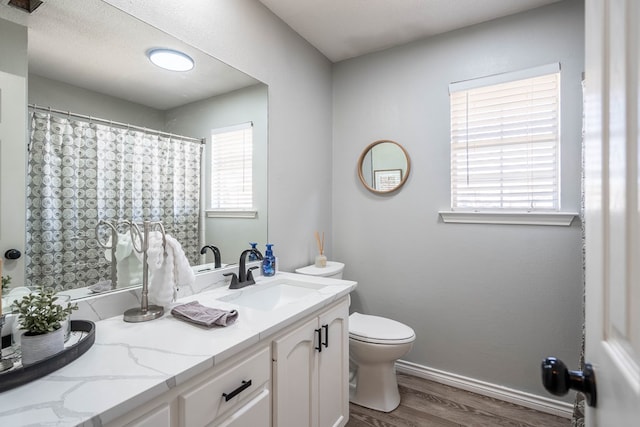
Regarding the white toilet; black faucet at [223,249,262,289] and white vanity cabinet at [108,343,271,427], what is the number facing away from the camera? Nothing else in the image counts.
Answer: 0

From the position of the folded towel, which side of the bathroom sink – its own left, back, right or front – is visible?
right

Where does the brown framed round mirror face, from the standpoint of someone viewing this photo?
facing the viewer

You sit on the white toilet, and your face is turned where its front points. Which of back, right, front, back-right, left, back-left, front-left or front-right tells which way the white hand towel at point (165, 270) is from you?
right

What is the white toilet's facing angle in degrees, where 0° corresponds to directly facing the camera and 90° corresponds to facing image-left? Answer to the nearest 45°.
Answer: approximately 315°

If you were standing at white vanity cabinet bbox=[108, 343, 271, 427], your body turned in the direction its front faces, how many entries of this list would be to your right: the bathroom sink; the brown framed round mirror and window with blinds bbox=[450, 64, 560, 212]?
0

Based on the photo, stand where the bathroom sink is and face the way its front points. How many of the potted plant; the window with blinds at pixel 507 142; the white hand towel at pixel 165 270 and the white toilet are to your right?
2

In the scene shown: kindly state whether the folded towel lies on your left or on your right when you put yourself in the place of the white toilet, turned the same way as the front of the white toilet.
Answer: on your right

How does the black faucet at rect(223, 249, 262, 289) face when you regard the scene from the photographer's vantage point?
facing the viewer and to the right of the viewer

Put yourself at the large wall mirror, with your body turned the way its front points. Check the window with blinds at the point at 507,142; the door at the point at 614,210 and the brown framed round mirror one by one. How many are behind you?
0

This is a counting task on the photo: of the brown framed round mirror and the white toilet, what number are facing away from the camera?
0

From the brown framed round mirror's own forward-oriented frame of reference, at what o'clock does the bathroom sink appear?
The bathroom sink is roughly at 1 o'clock from the brown framed round mirror.
